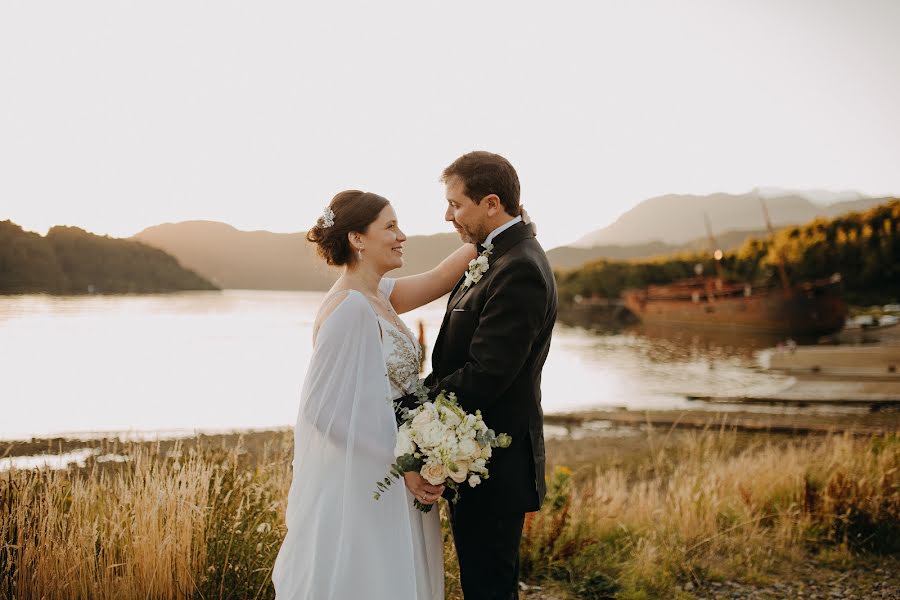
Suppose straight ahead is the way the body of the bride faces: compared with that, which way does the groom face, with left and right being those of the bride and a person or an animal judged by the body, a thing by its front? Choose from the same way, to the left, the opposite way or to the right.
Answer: the opposite way

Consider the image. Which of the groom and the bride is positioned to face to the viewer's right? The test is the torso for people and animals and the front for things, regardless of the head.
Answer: the bride

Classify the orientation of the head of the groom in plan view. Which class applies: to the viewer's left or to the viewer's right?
to the viewer's left

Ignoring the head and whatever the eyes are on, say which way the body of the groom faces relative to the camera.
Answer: to the viewer's left

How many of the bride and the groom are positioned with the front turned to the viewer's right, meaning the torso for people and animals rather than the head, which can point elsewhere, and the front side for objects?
1

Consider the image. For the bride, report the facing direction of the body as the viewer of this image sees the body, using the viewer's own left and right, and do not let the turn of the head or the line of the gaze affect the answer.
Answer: facing to the right of the viewer
